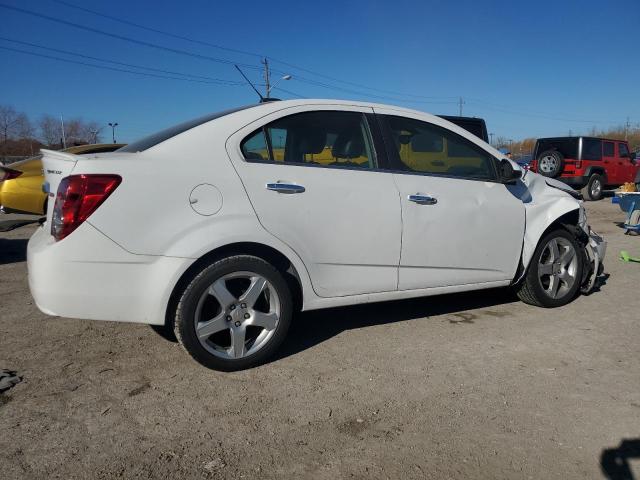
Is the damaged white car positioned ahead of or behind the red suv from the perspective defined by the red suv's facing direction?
behind

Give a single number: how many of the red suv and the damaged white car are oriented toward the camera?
0

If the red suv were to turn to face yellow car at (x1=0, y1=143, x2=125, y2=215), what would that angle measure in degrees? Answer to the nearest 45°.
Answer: approximately 180°

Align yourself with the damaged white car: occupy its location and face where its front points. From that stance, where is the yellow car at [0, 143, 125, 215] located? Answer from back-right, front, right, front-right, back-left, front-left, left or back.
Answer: left

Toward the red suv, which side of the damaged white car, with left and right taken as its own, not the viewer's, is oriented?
front

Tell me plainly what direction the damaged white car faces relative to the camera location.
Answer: facing away from the viewer and to the right of the viewer

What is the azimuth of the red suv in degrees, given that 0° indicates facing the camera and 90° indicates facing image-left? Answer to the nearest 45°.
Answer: approximately 225°
